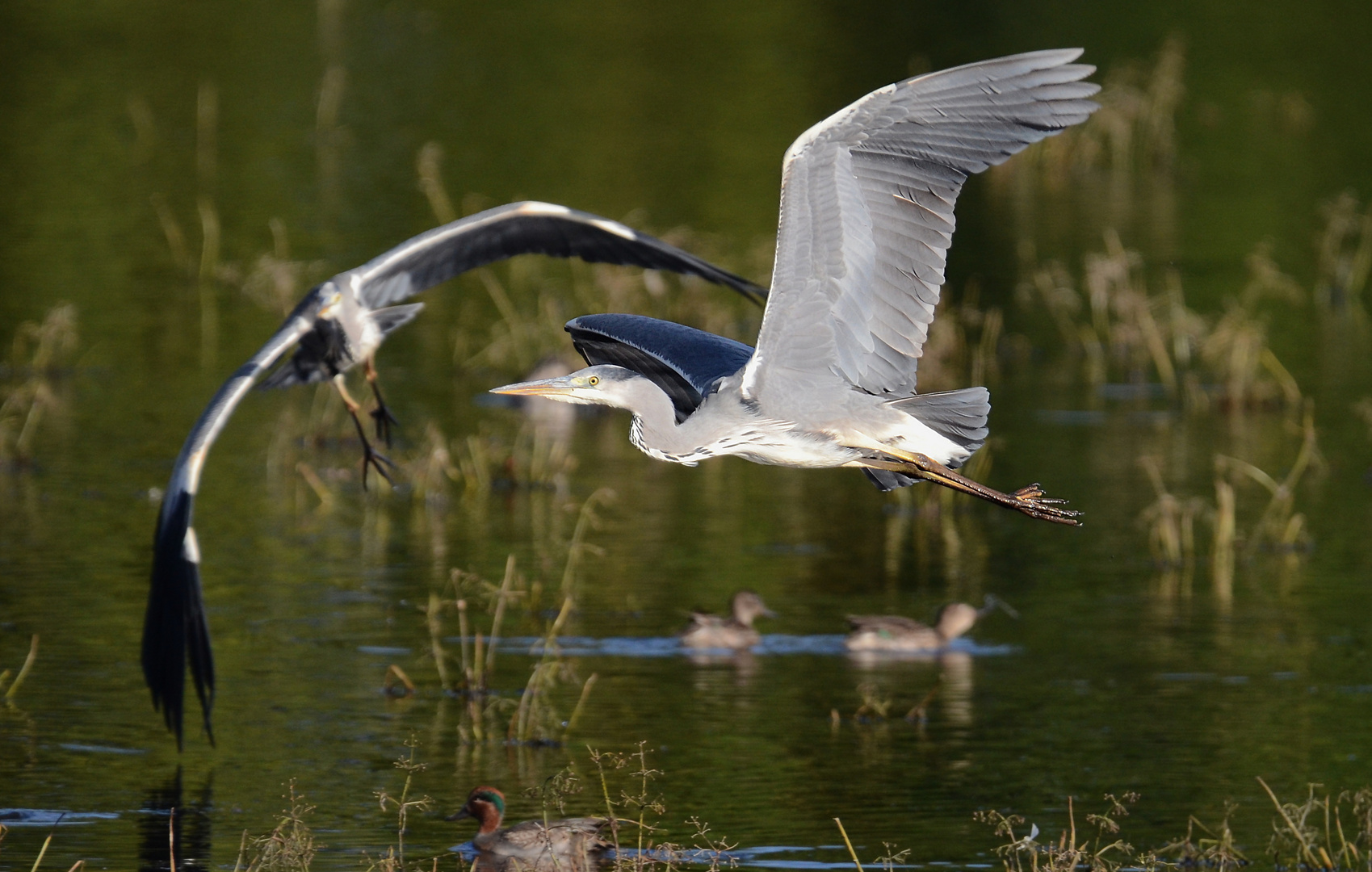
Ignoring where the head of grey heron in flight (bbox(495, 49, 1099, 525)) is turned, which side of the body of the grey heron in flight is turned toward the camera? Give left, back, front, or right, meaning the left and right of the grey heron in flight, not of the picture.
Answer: left

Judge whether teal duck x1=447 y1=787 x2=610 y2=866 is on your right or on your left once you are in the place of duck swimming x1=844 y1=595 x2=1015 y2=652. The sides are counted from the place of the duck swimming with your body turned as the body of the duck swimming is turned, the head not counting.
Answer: on your right

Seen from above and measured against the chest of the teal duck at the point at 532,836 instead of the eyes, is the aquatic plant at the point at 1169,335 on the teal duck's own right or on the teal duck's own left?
on the teal duck's own right

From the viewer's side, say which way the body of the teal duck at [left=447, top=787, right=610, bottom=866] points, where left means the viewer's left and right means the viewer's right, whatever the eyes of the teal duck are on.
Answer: facing to the left of the viewer

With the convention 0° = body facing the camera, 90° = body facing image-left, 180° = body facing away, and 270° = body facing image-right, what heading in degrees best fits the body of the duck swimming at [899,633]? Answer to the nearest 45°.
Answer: approximately 270°

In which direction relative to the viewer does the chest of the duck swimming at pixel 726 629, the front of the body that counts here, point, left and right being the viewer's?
facing to the right of the viewer
